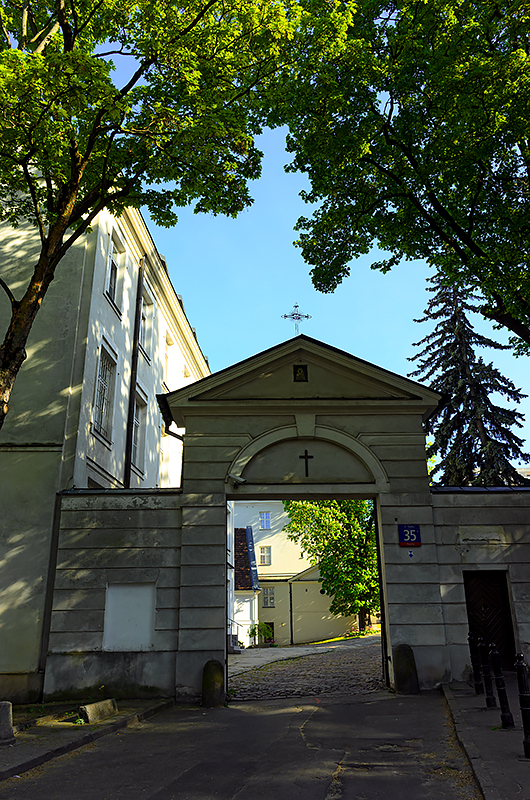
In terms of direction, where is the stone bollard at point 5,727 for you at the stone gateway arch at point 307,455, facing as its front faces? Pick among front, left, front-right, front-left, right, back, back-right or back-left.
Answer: front-right

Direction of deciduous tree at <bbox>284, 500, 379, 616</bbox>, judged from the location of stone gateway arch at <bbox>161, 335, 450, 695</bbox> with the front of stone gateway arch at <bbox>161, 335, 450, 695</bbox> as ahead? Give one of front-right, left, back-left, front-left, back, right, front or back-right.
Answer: back

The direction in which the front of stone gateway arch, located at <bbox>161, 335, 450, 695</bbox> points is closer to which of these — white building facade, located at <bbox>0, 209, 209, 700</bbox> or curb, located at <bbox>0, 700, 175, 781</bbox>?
the curb

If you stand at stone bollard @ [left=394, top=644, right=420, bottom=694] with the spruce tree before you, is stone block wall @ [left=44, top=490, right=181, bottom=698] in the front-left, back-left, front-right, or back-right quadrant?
back-left

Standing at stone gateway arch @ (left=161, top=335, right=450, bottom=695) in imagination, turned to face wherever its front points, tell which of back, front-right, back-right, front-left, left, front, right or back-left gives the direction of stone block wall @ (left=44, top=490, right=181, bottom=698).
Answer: right

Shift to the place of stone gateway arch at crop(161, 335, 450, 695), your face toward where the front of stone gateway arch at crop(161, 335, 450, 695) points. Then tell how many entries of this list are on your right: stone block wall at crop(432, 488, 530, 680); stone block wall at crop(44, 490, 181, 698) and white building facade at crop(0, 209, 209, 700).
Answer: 2

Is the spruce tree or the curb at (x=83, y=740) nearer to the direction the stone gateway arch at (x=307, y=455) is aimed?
the curb

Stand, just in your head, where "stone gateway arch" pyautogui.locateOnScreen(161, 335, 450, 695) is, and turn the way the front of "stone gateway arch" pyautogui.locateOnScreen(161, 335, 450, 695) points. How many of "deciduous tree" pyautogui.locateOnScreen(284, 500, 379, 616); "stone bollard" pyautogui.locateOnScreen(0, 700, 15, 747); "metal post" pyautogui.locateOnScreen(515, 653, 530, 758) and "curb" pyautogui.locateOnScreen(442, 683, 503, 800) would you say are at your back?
1

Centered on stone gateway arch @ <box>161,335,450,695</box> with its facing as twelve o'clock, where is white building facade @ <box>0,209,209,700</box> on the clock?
The white building facade is roughly at 3 o'clock from the stone gateway arch.

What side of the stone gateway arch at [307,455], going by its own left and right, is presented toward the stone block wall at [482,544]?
left

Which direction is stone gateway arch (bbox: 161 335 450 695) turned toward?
toward the camera

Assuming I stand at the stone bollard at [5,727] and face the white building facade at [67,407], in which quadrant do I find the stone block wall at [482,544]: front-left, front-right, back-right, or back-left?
front-right
